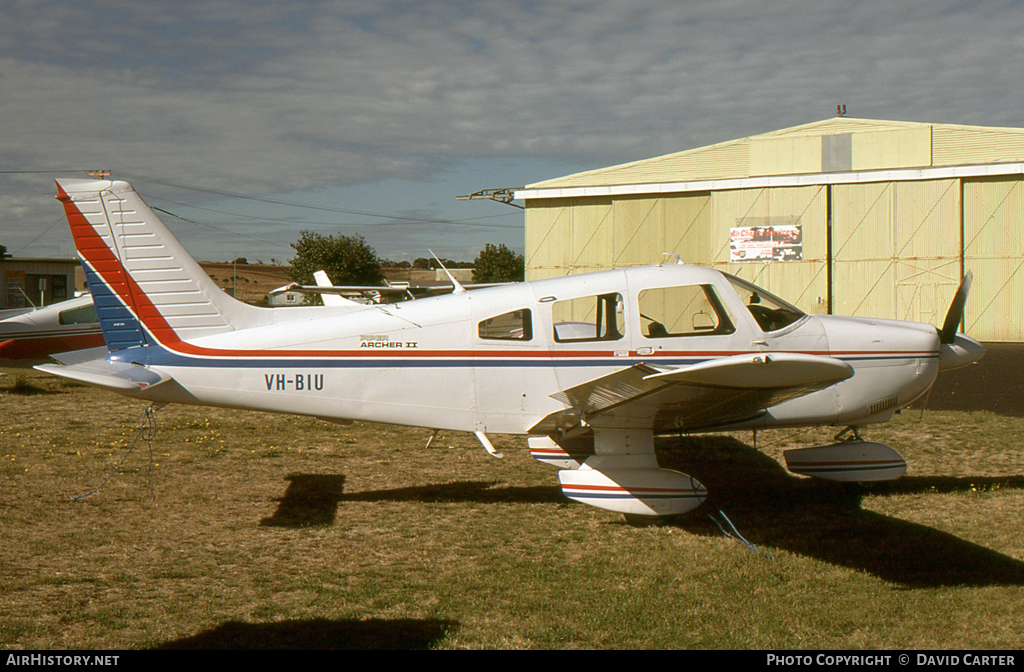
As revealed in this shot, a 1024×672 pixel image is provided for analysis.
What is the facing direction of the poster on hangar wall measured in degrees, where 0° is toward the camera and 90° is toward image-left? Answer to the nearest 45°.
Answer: approximately 0°

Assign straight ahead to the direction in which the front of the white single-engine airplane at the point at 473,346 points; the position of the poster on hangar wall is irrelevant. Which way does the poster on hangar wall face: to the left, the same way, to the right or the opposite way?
to the right

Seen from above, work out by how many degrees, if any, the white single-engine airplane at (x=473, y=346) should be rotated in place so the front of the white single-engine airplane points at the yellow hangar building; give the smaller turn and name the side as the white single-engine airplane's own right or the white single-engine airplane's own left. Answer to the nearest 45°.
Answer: approximately 45° to the white single-engine airplane's own left

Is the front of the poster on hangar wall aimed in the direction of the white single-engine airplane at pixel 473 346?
yes

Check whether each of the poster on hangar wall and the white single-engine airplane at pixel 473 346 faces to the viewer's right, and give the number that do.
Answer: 1

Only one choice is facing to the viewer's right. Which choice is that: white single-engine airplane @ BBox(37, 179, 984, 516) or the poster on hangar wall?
the white single-engine airplane

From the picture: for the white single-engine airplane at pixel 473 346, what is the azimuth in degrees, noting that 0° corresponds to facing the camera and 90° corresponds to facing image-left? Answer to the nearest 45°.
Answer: approximately 270°

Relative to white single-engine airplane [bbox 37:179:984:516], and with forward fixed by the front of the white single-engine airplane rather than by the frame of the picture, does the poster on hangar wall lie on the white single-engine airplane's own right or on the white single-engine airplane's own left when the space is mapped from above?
on the white single-engine airplane's own left
